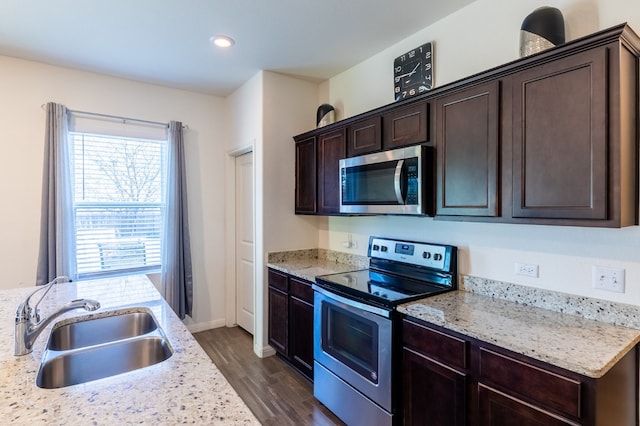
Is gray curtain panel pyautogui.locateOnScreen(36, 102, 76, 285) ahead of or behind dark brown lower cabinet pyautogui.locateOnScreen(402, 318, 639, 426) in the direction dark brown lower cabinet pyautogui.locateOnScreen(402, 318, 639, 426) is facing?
ahead

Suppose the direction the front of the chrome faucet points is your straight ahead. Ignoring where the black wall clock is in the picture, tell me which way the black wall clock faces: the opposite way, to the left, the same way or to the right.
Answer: the opposite way

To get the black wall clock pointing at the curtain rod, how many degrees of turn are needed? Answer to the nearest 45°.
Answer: approximately 45° to its right

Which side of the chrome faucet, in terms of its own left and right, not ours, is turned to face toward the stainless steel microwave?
front

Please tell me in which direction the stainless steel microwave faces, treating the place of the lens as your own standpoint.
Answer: facing the viewer and to the left of the viewer

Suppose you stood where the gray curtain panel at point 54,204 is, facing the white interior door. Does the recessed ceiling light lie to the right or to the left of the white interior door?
right

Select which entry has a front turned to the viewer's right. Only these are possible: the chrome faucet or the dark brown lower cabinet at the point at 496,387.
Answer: the chrome faucet

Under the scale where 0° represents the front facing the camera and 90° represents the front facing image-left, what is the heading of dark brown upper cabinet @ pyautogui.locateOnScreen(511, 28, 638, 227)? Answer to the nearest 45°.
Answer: approximately 45°

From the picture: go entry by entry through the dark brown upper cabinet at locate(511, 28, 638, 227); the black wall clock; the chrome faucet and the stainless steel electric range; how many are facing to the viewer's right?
1

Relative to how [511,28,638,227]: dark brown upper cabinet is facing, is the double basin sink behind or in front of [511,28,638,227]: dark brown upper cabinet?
in front

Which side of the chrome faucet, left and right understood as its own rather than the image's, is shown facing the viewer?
right
